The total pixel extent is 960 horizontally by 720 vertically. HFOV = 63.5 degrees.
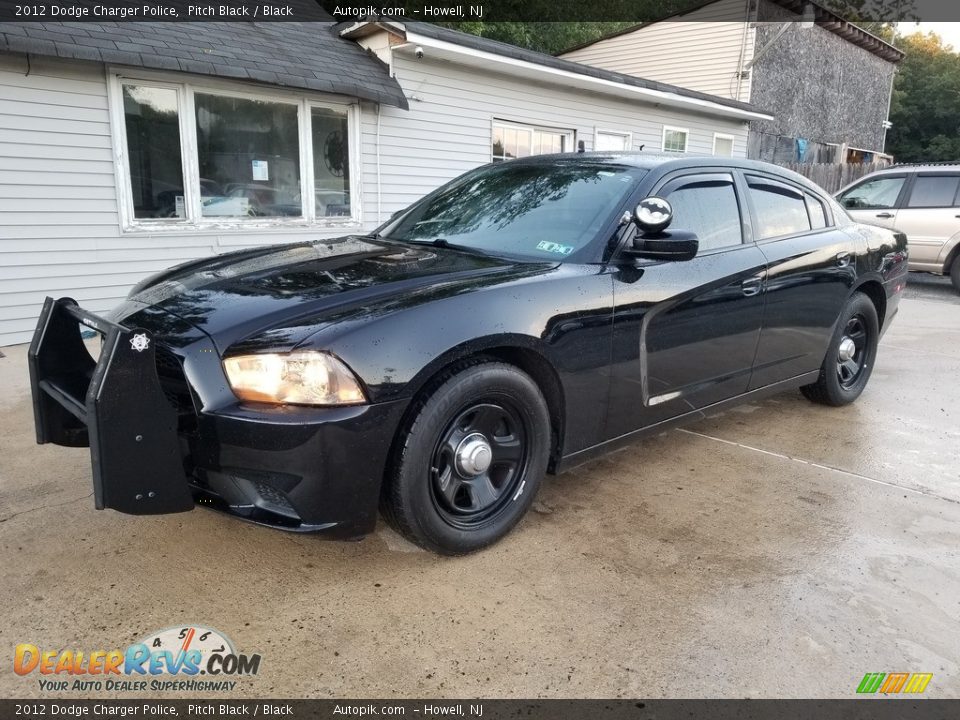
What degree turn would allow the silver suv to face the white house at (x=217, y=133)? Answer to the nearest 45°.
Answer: approximately 45° to its left

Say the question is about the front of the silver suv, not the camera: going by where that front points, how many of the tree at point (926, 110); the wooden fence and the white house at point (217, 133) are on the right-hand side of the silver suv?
2

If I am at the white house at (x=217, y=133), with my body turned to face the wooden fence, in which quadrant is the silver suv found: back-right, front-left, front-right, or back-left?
front-right

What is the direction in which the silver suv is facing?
to the viewer's left

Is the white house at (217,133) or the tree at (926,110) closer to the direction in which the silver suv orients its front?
the white house

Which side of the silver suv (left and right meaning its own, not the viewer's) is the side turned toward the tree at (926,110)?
right

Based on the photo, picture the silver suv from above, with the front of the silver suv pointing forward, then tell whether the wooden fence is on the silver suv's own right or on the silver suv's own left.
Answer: on the silver suv's own right
